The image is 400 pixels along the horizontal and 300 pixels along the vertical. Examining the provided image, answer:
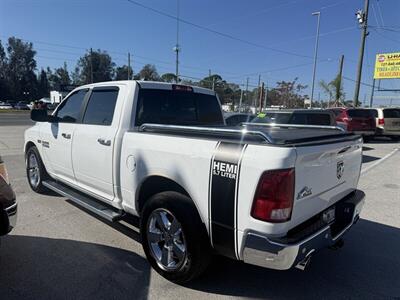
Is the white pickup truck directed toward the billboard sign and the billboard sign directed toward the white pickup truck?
no

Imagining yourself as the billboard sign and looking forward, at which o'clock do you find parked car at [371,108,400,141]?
The parked car is roughly at 12 o'clock from the billboard sign.

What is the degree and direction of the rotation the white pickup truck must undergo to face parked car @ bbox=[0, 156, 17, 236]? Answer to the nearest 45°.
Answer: approximately 45° to its left

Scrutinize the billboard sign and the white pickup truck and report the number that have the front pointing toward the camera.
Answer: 1

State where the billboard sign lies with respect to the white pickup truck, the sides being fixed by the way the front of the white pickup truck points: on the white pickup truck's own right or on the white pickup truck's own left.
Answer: on the white pickup truck's own right

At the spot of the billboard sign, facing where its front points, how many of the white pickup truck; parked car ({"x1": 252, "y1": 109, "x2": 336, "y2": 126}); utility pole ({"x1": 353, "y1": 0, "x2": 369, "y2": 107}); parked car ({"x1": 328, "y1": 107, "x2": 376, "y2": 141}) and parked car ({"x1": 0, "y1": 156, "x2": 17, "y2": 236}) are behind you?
0

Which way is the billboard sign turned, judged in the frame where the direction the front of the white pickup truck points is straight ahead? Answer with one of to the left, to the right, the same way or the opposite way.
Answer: to the left

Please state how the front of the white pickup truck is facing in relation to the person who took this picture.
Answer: facing away from the viewer and to the left of the viewer

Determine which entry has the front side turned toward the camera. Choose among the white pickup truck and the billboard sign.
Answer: the billboard sign

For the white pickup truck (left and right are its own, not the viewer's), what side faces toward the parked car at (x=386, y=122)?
right

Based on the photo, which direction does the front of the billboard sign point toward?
toward the camera

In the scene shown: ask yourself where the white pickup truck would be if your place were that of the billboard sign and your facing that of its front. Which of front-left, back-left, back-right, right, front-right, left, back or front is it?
front

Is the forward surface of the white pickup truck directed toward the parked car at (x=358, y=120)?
no

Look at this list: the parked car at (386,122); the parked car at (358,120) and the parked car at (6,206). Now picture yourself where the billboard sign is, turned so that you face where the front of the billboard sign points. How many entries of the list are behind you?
0
